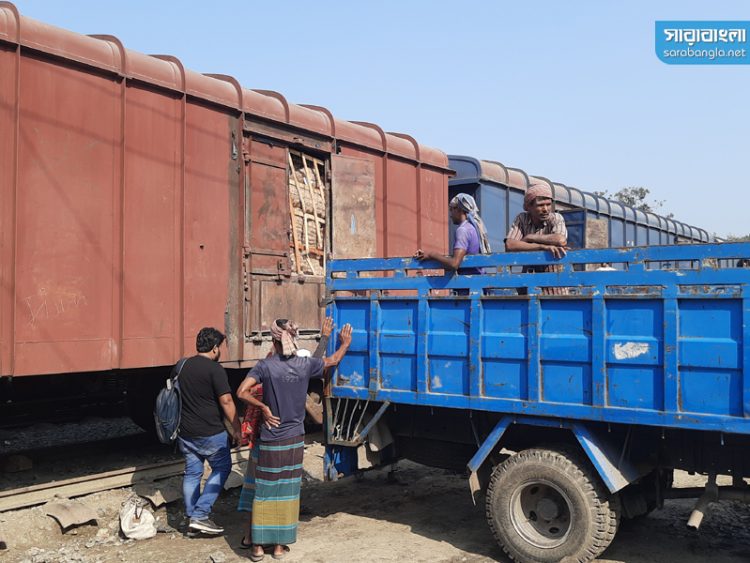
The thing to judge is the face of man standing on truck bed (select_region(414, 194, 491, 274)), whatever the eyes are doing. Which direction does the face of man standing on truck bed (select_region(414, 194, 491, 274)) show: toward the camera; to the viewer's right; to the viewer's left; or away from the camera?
to the viewer's left

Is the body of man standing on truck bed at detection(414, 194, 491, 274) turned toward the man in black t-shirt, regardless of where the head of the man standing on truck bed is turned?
yes

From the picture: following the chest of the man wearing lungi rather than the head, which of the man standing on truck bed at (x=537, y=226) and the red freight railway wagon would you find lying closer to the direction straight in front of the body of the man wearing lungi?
the red freight railway wagon

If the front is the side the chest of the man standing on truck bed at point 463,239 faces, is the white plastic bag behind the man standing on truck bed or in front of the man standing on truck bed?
in front

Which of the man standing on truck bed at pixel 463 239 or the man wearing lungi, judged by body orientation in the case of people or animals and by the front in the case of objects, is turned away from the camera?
the man wearing lungi

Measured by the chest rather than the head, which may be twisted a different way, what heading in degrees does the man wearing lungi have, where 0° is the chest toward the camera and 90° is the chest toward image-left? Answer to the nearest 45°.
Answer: approximately 180°

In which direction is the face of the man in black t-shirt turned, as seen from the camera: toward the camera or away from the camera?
away from the camera

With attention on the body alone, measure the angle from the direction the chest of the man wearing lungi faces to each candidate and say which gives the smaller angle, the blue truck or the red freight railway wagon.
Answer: the red freight railway wagon

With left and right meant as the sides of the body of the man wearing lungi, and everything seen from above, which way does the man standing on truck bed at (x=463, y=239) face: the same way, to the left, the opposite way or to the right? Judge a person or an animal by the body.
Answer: to the left

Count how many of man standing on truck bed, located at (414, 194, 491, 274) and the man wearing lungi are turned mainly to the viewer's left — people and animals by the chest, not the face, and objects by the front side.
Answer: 1

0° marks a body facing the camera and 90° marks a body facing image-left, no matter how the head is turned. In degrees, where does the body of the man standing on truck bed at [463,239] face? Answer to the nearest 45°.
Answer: approximately 90°

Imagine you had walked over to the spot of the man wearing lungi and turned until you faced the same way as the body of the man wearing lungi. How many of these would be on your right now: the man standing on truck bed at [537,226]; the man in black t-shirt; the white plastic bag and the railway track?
1
